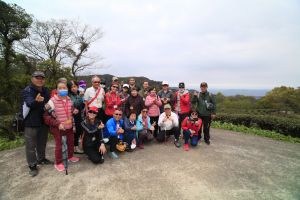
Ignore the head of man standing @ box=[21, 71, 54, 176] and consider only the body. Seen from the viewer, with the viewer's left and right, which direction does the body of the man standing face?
facing the viewer and to the right of the viewer

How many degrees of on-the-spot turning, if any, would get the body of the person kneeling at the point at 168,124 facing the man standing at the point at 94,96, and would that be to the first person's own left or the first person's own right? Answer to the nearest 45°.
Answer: approximately 45° to the first person's own right

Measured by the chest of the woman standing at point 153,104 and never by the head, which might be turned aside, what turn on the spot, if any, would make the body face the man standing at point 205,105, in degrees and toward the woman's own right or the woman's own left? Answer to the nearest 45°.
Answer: approximately 90° to the woman's own left

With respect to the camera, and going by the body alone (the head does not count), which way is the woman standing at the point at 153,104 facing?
toward the camera

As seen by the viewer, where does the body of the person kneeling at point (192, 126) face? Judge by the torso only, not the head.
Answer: toward the camera

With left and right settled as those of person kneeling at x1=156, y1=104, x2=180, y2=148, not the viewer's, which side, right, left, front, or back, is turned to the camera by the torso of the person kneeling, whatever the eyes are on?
front

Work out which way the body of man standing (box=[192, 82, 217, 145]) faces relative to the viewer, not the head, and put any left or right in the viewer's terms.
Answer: facing the viewer

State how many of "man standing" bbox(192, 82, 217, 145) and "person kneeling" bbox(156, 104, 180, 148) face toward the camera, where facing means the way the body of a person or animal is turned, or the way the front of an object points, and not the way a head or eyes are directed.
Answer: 2

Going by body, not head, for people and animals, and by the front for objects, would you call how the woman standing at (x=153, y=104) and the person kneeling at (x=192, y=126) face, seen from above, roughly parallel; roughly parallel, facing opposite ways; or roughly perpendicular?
roughly parallel

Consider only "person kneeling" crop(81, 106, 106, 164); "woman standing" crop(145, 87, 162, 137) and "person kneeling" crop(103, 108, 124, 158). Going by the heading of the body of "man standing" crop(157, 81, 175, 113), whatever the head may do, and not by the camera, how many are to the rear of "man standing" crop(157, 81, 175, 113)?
0

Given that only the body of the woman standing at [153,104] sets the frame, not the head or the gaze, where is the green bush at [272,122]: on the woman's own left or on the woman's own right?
on the woman's own left

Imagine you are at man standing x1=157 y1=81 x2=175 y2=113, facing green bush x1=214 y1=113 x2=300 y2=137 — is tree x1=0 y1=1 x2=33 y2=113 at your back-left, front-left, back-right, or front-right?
back-left

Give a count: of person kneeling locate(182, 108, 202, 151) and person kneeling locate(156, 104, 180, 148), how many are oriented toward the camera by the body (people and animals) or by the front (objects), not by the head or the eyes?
2

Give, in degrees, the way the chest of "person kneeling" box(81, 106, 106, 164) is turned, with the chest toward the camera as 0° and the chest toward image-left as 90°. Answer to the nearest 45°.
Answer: approximately 315°
